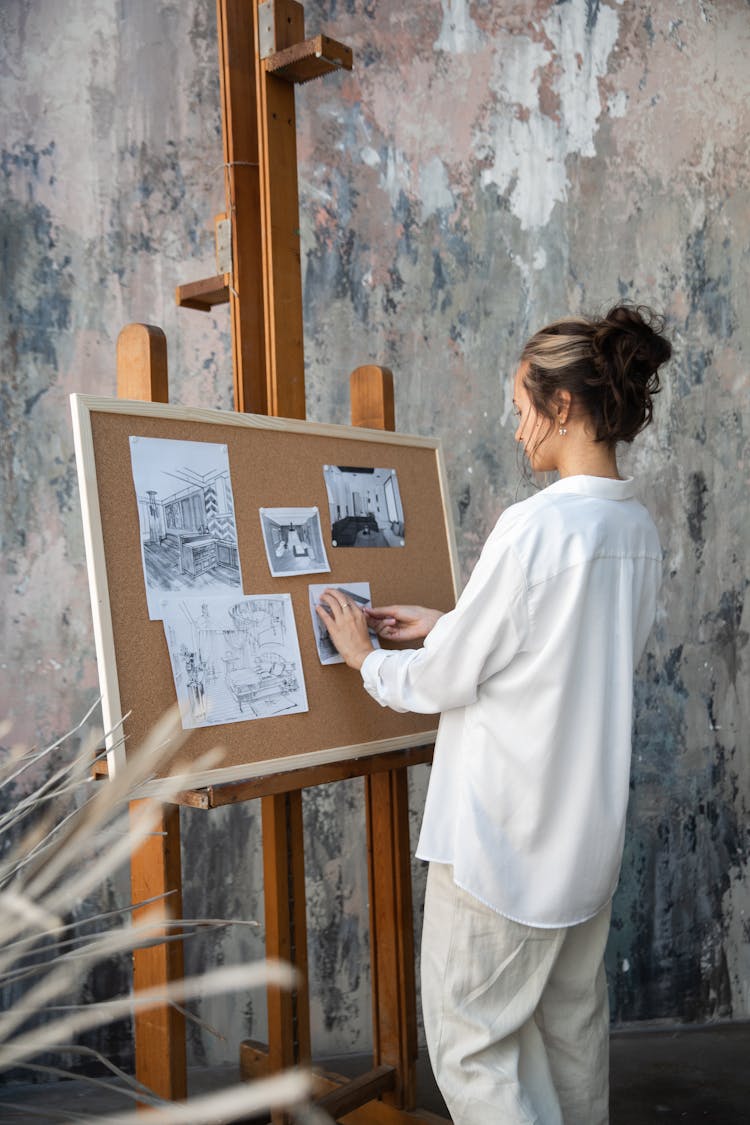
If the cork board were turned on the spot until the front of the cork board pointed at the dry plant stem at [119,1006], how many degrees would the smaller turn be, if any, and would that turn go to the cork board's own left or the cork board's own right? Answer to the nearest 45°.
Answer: approximately 45° to the cork board's own right

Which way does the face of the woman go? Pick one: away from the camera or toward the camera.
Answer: away from the camera

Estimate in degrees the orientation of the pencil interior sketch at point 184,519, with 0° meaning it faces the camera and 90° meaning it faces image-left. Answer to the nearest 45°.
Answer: approximately 315°

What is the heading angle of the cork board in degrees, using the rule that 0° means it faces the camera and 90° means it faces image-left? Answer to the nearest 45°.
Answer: approximately 315°

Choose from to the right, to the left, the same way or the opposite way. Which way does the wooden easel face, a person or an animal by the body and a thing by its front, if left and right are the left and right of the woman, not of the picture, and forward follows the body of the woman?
the opposite way

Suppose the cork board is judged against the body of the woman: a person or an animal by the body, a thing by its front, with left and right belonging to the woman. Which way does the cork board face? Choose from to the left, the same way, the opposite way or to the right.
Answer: the opposite way

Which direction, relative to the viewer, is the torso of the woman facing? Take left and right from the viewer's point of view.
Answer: facing away from the viewer and to the left of the viewer
